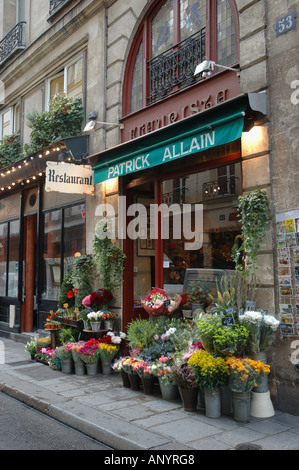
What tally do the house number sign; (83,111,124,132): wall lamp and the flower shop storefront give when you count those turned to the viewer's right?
0

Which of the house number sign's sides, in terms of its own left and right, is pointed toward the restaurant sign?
right

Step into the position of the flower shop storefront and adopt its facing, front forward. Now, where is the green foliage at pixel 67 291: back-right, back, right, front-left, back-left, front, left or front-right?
right

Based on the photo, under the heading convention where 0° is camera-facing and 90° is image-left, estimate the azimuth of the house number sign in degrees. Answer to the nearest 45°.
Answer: approximately 45°

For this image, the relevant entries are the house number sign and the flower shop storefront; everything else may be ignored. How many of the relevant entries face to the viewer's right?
0

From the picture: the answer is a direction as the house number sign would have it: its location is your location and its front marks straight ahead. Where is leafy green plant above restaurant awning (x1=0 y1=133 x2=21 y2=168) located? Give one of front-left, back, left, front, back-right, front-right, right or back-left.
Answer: right

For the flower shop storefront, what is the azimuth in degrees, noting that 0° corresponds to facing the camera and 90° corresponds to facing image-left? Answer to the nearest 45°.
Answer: approximately 45°
